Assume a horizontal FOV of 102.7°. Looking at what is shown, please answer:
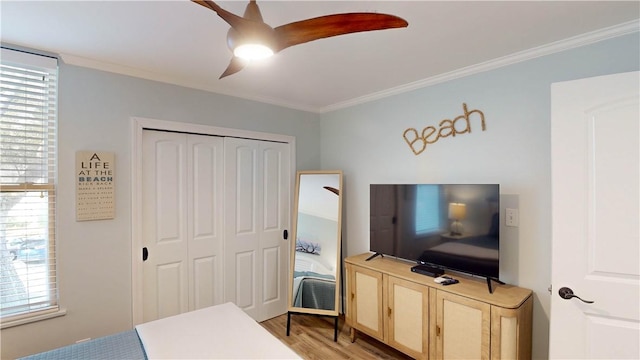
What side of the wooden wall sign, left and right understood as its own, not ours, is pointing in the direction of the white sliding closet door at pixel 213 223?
left

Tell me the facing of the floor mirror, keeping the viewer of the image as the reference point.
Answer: facing the viewer

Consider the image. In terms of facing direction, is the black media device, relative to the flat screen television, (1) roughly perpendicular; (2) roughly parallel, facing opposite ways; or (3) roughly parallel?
roughly parallel

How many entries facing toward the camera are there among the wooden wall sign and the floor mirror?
2

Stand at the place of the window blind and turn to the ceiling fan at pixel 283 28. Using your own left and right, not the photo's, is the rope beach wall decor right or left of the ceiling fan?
left

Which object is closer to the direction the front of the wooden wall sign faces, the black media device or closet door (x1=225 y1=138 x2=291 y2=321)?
the black media device

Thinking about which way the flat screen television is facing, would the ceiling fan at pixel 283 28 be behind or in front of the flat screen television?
in front

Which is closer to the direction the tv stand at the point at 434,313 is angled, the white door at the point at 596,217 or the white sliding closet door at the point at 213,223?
the white sliding closet door

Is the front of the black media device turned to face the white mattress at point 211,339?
yes

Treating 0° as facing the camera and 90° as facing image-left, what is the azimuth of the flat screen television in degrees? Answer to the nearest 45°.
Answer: approximately 45°

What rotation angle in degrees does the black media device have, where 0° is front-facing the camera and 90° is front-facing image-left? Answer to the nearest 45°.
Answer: approximately 45°

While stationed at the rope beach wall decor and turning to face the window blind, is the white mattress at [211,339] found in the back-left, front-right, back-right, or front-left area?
front-left

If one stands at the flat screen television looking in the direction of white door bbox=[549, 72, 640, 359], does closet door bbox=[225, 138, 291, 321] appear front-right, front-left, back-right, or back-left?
back-right
